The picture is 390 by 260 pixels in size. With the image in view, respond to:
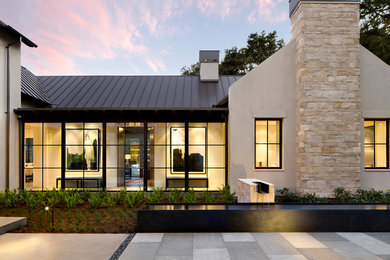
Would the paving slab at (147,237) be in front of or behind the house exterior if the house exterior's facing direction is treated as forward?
in front

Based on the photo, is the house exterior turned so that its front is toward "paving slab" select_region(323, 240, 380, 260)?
yes

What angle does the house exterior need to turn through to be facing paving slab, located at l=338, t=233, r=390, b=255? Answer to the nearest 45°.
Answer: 0° — it already faces it

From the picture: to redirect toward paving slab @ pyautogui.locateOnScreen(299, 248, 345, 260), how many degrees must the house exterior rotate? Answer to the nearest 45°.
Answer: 0° — it already faces it

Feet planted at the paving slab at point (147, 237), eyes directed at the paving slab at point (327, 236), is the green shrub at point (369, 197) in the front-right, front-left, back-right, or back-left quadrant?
front-left

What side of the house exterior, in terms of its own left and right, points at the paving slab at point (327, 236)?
front

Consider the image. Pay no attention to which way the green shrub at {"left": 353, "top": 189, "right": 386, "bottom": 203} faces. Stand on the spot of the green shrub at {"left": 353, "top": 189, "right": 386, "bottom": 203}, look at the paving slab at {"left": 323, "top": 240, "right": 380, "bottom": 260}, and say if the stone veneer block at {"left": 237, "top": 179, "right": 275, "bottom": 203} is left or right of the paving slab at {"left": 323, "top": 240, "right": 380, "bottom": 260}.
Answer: right

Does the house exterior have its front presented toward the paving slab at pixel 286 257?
yes

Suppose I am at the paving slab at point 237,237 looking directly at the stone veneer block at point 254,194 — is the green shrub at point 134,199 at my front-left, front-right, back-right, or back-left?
front-left

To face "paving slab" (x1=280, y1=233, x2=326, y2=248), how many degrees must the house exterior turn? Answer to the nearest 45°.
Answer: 0° — it already faces it

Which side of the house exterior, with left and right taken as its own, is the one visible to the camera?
front
